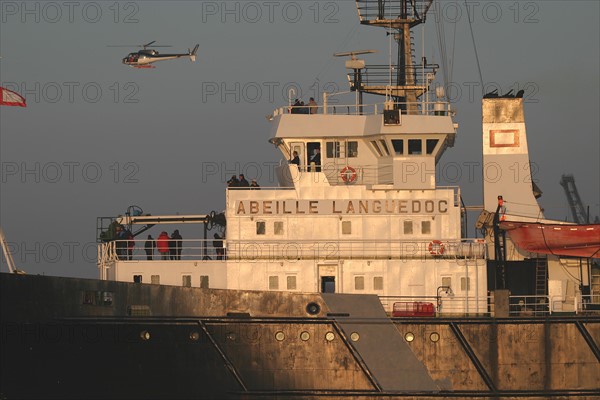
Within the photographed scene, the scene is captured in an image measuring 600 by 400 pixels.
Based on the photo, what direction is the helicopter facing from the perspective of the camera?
to the viewer's left

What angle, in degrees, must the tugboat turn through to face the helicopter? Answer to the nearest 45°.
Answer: approximately 45° to its right

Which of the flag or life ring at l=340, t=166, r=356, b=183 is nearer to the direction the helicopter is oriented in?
the flag

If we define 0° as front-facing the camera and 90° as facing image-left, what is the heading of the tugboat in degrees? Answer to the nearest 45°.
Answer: approximately 90°
